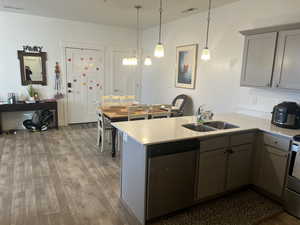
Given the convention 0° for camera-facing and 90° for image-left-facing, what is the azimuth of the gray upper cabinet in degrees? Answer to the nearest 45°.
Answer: approximately 45°

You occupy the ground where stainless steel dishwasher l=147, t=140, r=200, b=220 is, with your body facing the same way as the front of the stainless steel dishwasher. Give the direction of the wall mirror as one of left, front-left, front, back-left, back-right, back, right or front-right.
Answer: back

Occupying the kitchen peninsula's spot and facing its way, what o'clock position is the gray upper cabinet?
The gray upper cabinet is roughly at 9 o'clock from the kitchen peninsula.

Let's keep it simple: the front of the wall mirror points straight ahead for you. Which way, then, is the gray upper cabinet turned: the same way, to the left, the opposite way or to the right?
to the right

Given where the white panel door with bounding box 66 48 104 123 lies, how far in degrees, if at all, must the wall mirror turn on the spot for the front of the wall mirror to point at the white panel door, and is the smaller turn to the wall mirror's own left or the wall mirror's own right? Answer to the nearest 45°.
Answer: approximately 90° to the wall mirror's own left

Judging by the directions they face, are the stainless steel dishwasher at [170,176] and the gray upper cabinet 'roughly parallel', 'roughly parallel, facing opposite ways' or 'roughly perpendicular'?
roughly perpendicular
